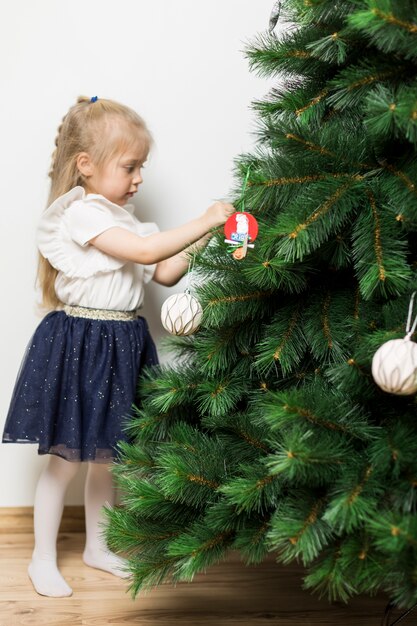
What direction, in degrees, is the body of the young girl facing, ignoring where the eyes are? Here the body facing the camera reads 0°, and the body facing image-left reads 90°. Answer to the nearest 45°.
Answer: approximately 270°

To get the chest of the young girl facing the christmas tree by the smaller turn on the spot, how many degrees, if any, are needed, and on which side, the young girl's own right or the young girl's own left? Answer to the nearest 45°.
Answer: approximately 45° to the young girl's own right

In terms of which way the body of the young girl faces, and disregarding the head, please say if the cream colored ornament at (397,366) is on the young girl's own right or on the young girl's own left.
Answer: on the young girl's own right

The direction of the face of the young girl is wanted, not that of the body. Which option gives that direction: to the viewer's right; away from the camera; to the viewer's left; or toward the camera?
to the viewer's right
